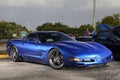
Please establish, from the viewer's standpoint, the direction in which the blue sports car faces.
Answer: facing the viewer and to the right of the viewer

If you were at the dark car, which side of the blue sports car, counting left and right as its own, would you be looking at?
left
